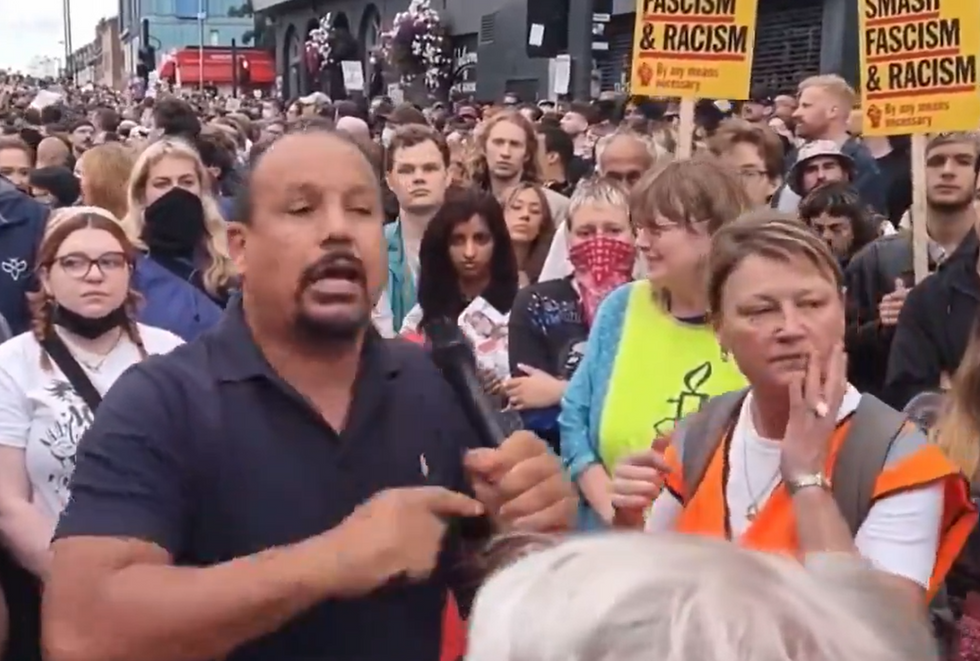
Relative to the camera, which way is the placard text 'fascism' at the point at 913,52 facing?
toward the camera

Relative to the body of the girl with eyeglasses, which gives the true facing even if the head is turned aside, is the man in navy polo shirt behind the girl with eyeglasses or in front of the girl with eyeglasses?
in front

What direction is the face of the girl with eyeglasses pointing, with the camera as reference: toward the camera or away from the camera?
toward the camera

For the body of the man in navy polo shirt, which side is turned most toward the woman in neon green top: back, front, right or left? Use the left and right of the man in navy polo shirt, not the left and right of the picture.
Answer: left

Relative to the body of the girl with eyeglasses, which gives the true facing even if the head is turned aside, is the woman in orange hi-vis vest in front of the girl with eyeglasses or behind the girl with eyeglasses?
in front

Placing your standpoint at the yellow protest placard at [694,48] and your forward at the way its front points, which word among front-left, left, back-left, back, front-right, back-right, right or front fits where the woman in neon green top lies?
front

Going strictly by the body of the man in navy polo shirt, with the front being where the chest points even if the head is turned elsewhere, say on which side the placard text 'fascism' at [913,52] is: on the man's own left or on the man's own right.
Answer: on the man's own left

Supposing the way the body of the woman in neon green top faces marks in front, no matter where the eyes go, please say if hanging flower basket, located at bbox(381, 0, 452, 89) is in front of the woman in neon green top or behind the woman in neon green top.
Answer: behind

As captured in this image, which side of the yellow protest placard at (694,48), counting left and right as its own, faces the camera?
front

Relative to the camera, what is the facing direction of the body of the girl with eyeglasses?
toward the camera

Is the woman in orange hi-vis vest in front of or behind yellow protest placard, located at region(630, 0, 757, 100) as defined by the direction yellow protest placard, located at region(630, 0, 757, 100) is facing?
in front
